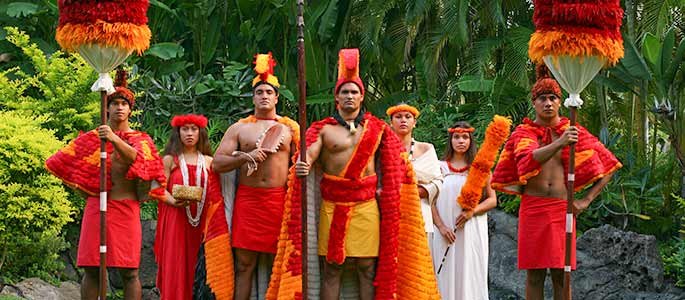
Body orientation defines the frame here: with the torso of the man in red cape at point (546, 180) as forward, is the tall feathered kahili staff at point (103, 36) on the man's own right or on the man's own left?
on the man's own right

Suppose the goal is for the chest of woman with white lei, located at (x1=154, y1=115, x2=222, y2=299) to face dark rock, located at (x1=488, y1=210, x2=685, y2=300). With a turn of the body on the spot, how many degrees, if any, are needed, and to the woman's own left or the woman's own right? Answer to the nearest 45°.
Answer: approximately 90° to the woman's own left

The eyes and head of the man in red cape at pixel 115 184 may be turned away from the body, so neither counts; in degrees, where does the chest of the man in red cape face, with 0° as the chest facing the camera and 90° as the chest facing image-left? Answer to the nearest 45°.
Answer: approximately 0°

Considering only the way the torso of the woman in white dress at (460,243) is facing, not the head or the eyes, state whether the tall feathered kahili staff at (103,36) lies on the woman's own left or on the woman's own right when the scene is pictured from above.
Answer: on the woman's own right

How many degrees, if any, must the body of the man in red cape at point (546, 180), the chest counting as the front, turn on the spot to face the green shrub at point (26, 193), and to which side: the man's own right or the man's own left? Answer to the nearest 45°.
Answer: approximately 90° to the man's own right

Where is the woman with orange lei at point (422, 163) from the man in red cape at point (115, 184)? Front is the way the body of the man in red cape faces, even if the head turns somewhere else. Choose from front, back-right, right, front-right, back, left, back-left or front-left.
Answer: left

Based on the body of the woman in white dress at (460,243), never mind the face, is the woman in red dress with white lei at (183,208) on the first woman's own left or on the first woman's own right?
on the first woman's own right
